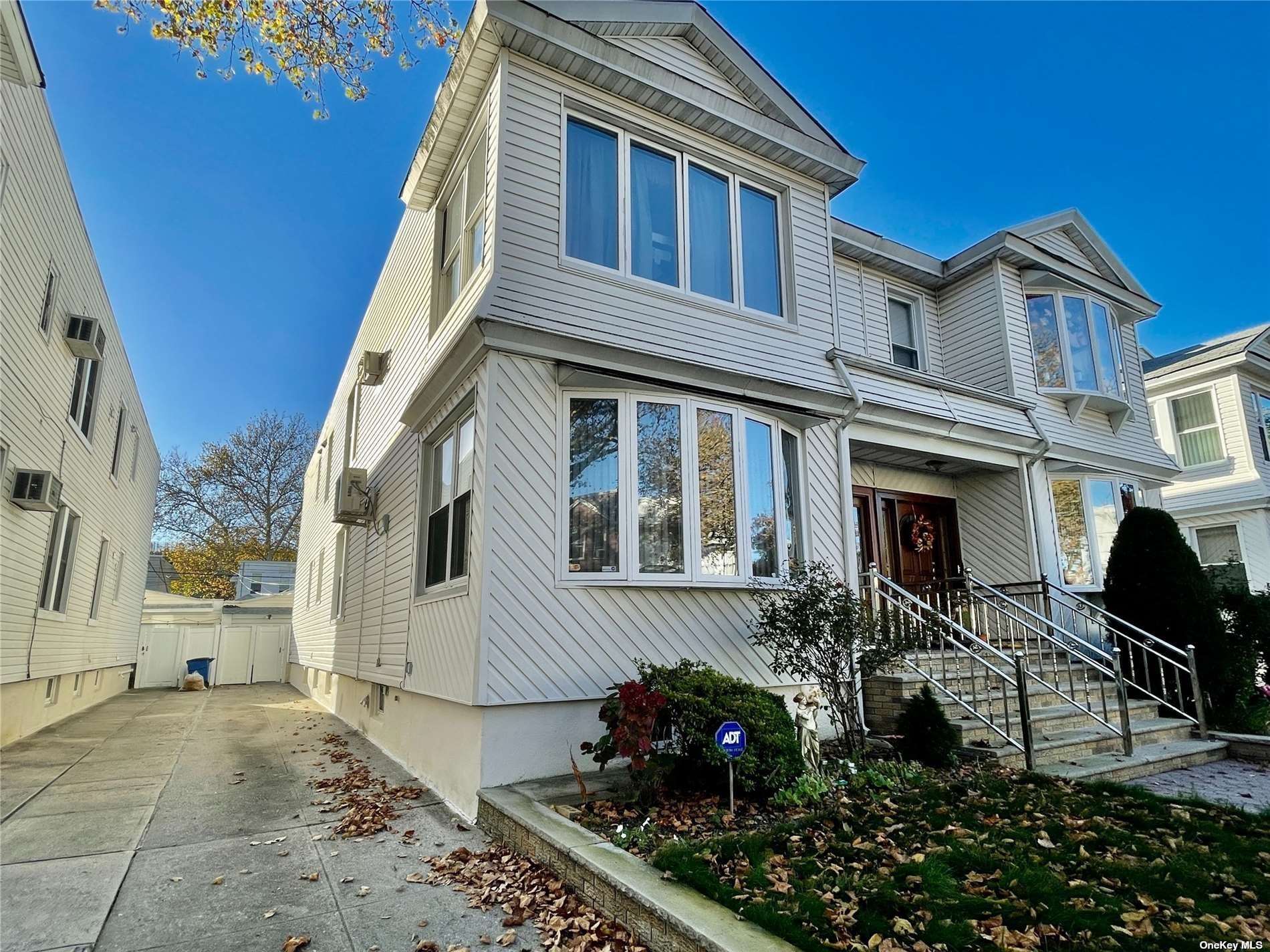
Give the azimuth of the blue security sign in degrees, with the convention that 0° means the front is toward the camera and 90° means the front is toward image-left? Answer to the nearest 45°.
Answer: approximately 0°

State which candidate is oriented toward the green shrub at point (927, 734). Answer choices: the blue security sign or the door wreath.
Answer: the door wreath

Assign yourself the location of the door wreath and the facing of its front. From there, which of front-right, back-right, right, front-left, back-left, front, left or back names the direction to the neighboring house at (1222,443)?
back-left

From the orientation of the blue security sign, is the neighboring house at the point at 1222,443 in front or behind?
behind

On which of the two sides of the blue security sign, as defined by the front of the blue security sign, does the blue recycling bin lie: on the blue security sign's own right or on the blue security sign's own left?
on the blue security sign's own right

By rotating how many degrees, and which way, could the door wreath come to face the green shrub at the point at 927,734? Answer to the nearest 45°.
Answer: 0° — it already faces it

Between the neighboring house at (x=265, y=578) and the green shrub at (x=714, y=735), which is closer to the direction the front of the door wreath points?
the green shrub

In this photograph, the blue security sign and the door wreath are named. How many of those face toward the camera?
2
